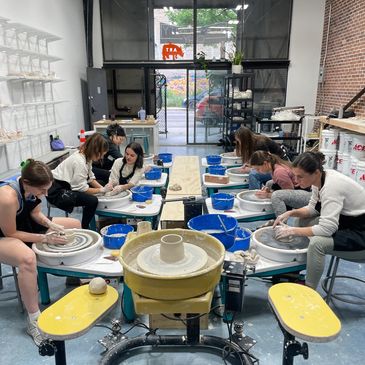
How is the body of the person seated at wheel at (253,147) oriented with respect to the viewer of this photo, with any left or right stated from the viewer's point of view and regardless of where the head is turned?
facing to the left of the viewer

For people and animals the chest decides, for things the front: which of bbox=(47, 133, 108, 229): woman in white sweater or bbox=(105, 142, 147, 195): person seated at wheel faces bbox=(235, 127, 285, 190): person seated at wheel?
the woman in white sweater

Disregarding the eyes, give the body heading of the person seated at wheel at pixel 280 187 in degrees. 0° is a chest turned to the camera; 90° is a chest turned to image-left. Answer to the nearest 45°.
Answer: approximately 90°

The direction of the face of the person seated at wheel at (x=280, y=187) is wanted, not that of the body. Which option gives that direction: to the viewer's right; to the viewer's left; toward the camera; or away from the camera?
to the viewer's left

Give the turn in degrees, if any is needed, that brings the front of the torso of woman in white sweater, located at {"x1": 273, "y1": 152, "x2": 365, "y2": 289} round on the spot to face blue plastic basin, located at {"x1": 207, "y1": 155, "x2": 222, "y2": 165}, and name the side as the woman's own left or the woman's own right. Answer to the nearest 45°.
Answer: approximately 45° to the woman's own right

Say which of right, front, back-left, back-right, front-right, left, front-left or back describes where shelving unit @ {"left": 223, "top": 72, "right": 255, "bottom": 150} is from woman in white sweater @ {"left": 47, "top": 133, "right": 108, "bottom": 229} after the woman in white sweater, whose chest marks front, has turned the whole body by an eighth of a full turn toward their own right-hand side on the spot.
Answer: left

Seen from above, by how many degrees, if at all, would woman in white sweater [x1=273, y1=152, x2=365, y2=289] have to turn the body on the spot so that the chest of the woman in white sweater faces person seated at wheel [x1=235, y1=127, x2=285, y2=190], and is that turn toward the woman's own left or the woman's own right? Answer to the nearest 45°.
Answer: approximately 45° to the woman's own right

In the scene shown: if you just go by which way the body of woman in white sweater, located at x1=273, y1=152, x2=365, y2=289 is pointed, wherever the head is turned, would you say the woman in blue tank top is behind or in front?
in front

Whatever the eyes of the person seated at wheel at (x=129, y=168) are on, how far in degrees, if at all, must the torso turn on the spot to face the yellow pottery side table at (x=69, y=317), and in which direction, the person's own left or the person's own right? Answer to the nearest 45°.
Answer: approximately 45° to the person's own left

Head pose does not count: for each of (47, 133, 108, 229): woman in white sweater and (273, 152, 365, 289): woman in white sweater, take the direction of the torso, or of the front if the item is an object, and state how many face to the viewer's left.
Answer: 1

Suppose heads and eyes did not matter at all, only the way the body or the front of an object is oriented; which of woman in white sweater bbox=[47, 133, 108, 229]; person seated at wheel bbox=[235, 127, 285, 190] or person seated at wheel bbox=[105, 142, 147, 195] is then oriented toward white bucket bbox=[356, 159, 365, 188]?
the woman in white sweater

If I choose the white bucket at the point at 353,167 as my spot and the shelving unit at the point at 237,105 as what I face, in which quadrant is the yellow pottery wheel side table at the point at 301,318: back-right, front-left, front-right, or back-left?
back-left

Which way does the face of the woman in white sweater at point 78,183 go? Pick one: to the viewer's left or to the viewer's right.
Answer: to the viewer's right

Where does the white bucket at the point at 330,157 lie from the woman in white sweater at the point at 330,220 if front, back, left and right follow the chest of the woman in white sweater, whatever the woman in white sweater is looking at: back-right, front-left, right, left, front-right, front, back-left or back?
right

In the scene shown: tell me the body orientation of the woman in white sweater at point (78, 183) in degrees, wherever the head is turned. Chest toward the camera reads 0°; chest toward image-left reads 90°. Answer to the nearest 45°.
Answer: approximately 270°

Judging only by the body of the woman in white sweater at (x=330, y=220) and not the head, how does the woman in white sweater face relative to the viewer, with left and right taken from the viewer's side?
facing to the left of the viewer
